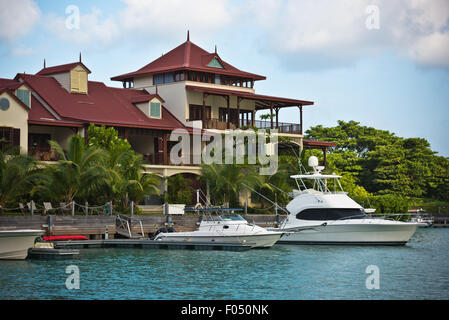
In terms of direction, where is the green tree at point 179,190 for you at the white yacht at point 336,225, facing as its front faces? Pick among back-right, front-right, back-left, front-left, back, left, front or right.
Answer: back-left

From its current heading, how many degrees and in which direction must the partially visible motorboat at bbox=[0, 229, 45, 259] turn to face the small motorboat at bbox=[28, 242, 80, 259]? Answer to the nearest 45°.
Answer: approximately 45° to its left

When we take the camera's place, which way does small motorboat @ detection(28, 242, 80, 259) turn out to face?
facing to the right of the viewer

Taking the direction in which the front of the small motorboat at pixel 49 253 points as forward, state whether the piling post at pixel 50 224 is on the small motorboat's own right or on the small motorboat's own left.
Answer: on the small motorboat's own left

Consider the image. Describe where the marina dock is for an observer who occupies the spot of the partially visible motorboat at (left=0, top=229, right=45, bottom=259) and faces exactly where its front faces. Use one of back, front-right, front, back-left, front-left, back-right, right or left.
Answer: front-left

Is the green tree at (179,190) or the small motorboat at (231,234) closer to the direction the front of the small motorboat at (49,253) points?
the small motorboat

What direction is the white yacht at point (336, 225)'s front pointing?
to the viewer's right

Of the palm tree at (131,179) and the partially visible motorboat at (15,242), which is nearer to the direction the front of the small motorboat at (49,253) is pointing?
the palm tree

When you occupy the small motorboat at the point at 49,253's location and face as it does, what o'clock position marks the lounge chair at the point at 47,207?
The lounge chair is roughly at 9 o'clock from the small motorboat.

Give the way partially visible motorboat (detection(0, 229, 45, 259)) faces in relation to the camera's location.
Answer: facing to the right of the viewer
